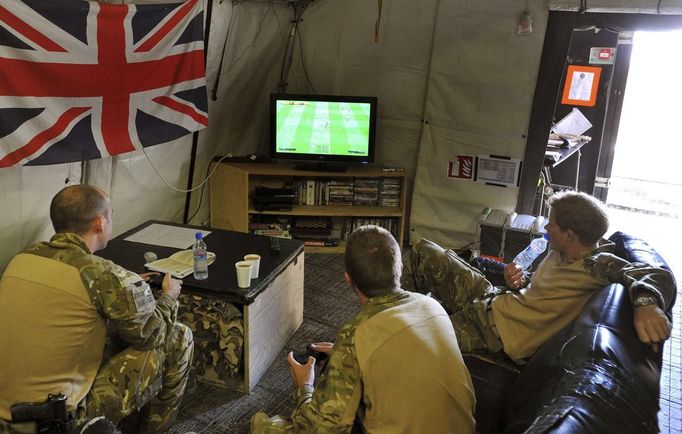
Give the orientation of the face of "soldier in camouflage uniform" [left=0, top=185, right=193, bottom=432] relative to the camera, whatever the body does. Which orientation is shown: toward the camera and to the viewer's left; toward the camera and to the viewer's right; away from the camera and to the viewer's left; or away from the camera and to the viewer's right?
away from the camera and to the viewer's right

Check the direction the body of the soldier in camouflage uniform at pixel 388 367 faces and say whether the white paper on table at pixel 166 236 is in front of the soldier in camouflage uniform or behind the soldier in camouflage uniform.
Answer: in front

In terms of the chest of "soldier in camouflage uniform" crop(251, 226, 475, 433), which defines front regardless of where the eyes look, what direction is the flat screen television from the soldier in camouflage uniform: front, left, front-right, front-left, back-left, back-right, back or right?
front-right

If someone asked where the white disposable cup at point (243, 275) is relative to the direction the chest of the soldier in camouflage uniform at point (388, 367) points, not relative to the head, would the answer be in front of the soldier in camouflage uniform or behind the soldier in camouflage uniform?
in front

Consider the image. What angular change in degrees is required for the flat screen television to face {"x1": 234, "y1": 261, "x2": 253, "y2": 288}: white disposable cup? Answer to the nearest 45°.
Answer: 0° — it already faces it

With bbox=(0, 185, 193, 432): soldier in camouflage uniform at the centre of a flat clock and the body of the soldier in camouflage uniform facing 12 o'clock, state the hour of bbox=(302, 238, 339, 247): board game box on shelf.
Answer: The board game box on shelf is roughly at 12 o'clock from the soldier in camouflage uniform.

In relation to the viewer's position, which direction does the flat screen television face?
facing the viewer

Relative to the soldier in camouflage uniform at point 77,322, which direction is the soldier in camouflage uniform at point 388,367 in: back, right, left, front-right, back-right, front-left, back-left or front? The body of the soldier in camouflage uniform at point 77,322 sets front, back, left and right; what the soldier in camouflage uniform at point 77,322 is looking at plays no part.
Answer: right

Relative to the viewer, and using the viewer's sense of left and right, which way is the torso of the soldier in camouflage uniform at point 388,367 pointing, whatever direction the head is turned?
facing away from the viewer and to the left of the viewer

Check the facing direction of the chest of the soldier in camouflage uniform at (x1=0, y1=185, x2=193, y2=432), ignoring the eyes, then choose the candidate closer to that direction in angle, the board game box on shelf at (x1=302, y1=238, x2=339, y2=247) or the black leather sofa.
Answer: the board game box on shelf

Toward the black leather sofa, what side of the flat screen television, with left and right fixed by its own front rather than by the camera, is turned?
front

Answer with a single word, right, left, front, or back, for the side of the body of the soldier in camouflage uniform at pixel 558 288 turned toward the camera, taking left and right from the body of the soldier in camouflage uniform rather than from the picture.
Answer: left

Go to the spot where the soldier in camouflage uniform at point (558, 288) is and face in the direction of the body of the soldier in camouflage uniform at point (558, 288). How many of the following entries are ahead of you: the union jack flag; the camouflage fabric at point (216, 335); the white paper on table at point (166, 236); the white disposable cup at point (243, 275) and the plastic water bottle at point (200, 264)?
5

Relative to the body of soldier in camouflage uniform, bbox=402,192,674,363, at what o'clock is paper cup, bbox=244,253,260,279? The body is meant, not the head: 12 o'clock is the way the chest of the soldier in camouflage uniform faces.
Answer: The paper cup is roughly at 12 o'clock from the soldier in camouflage uniform.

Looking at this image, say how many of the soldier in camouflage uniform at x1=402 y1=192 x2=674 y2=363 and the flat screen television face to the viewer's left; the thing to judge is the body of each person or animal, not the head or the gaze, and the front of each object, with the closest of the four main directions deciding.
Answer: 1

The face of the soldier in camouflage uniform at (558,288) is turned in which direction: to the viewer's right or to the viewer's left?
to the viewer's left
